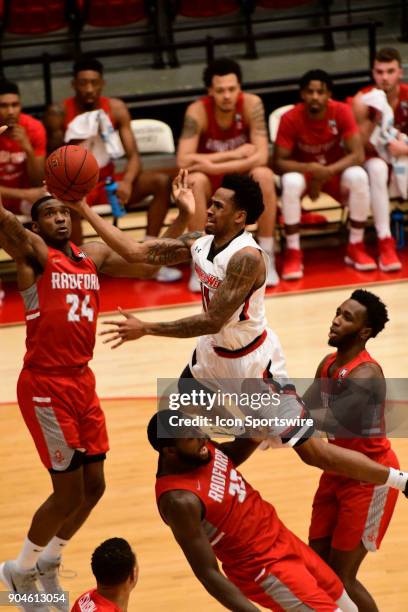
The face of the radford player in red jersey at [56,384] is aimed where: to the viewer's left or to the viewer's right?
to the viewer's right

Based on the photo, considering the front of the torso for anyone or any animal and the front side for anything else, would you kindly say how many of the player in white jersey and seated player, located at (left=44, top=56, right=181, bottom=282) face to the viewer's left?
1

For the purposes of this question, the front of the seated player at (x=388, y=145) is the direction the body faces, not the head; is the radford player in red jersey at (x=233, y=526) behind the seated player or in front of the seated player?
in front

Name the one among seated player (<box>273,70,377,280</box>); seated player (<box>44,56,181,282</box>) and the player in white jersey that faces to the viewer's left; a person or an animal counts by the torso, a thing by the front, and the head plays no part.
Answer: the player in white jersey

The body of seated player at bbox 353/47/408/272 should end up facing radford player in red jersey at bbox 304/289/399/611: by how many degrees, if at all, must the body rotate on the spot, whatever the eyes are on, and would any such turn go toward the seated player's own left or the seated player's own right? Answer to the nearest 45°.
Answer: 0° — they already face them

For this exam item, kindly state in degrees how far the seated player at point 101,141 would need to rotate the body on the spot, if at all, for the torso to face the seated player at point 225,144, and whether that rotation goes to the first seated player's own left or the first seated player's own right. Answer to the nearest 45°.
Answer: approximately 90° to the first seated player's own left

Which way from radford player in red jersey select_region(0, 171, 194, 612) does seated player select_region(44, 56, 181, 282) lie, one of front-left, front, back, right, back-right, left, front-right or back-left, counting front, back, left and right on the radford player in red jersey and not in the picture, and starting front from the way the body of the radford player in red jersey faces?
back-left

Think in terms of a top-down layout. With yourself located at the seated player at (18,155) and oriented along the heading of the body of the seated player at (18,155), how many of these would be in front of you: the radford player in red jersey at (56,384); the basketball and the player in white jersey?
3

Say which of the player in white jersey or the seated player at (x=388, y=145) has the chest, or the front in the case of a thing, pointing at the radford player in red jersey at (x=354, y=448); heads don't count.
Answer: the seated player

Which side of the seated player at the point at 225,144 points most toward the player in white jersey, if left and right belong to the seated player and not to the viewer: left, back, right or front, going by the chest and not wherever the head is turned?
front

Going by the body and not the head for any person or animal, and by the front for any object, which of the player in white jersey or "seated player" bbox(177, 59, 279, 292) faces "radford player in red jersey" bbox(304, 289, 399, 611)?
the seated player

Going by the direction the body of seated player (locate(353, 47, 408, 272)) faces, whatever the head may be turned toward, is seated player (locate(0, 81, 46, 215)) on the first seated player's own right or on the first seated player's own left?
on the first seated player's own right

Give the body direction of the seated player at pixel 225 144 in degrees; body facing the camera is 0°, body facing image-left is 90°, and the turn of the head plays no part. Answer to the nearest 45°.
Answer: approximately 0°
